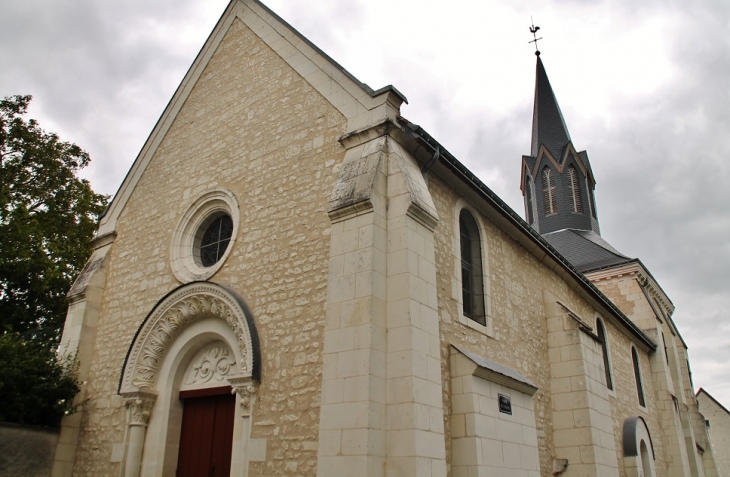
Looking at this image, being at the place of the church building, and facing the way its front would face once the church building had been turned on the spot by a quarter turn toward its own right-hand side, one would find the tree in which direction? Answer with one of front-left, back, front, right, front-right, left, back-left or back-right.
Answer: front

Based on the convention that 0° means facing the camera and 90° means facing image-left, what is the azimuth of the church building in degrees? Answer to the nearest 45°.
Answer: approximately 45°

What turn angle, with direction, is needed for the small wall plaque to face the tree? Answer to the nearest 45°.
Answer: approximately 135° to its right

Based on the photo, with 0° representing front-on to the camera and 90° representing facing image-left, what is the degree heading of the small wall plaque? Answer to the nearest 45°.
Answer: approximately 315°
